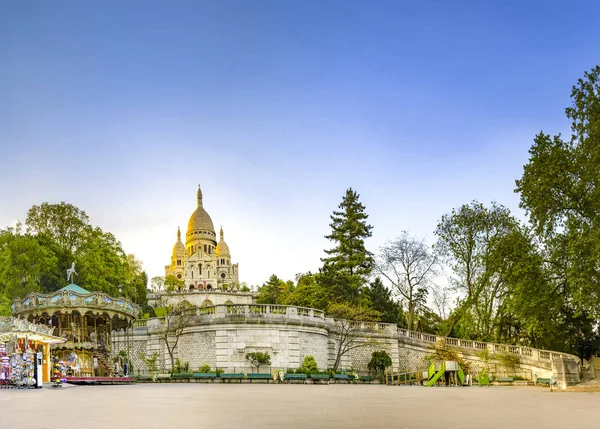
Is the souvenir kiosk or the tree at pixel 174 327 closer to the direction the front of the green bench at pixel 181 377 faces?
the souvenir kiosk

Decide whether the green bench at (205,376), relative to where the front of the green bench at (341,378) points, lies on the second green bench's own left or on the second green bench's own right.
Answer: on the second green bench's own right

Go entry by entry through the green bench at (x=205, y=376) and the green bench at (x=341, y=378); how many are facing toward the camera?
2

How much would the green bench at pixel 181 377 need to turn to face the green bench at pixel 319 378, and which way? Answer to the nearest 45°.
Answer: approximately 90° to its left

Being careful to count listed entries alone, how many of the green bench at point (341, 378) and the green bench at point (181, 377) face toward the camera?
2

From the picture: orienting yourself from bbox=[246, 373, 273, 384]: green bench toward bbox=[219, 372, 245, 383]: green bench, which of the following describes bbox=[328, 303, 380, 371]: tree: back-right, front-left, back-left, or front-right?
back-right

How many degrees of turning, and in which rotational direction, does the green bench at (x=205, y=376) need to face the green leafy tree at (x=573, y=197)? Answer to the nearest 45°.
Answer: approximately 45° to its left

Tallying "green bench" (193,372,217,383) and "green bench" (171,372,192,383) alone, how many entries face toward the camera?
2

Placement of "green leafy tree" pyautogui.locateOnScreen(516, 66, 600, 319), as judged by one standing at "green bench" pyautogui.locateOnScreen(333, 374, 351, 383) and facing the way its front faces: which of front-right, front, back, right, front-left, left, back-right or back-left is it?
front-left

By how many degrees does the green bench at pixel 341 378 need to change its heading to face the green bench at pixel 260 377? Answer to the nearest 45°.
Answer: approximately 45° to its right
